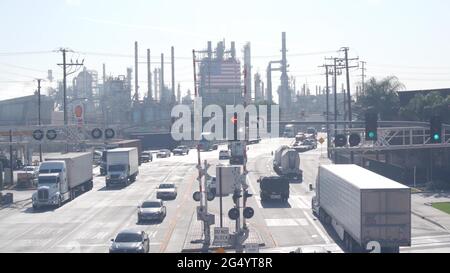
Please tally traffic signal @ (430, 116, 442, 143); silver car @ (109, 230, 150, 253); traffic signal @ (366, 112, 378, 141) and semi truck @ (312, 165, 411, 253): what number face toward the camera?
3

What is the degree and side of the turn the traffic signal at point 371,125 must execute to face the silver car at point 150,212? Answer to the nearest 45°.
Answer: approximately 90° to its right

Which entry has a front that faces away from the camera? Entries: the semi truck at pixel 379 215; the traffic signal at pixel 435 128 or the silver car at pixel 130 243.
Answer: the semi truck

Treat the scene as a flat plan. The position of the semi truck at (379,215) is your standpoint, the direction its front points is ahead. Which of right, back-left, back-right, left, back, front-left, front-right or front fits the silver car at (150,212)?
front-left

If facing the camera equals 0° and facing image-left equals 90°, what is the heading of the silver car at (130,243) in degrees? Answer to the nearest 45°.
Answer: approximately 0°

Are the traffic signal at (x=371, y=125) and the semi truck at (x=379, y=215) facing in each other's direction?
yes

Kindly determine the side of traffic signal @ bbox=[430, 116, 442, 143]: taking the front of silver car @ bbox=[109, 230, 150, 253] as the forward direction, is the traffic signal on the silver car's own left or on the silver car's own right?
on the silver car's own left

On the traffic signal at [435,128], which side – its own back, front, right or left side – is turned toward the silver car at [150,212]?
right

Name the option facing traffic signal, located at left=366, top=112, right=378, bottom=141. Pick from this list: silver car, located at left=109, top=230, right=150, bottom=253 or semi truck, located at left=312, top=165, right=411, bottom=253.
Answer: the semi truck

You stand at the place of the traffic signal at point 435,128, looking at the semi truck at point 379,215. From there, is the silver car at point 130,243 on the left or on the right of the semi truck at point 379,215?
right

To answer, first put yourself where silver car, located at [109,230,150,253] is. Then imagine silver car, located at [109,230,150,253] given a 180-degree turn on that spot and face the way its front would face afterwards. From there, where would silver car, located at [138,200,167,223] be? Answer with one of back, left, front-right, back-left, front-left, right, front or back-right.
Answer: front

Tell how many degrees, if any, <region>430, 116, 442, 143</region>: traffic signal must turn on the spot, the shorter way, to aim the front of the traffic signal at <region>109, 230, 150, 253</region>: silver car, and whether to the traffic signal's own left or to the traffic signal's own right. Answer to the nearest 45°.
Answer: approximately 45° to the traffic signal's own right

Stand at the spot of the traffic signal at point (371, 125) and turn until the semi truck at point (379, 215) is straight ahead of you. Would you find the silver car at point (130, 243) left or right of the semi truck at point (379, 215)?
right

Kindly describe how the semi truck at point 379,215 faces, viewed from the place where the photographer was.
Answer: facing away from the viewer
